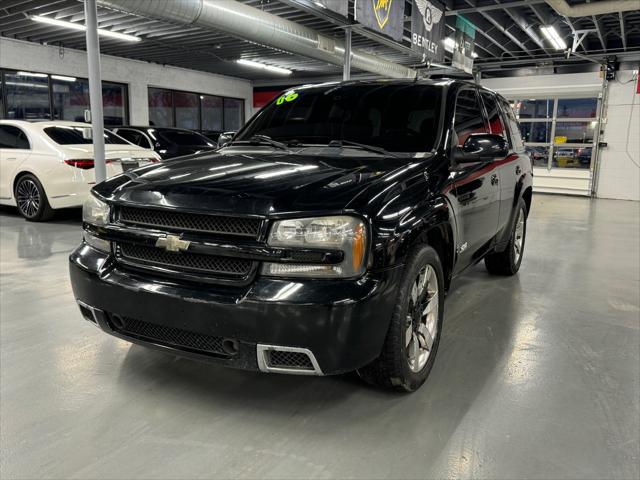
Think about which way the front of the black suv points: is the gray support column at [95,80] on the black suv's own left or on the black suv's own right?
on the black suv's own right

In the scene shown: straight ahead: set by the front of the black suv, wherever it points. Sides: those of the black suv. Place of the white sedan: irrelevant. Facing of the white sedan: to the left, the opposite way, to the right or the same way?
to the right

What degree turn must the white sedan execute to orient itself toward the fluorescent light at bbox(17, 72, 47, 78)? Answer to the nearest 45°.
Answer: approximately 45° to its right

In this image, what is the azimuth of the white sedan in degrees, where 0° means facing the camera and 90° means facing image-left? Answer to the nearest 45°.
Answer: approximately 135°

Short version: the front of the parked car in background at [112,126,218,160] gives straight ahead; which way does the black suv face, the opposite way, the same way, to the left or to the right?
to the left

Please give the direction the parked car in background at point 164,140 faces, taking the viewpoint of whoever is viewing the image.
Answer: facing away from the viewer and to the left of the viewer

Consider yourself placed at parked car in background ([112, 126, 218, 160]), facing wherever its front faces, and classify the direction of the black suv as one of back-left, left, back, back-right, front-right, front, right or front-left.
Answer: back-left

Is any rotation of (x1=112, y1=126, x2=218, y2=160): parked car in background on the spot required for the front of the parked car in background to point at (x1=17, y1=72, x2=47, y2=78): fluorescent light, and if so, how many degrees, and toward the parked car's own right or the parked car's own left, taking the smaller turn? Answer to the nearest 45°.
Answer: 0° — it already faces it

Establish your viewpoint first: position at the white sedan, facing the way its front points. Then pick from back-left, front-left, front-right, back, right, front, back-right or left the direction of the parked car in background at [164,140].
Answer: right

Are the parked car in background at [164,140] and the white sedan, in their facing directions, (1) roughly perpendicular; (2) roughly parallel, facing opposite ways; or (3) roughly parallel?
roughly parallel

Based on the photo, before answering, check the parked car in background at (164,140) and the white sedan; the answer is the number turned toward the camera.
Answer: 0

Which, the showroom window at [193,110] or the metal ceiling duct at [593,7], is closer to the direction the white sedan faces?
the showroom window

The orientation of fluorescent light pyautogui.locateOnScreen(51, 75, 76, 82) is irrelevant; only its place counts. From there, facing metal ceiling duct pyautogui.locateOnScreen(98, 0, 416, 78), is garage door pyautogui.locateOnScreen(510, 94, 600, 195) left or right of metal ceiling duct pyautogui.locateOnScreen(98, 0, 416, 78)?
left
